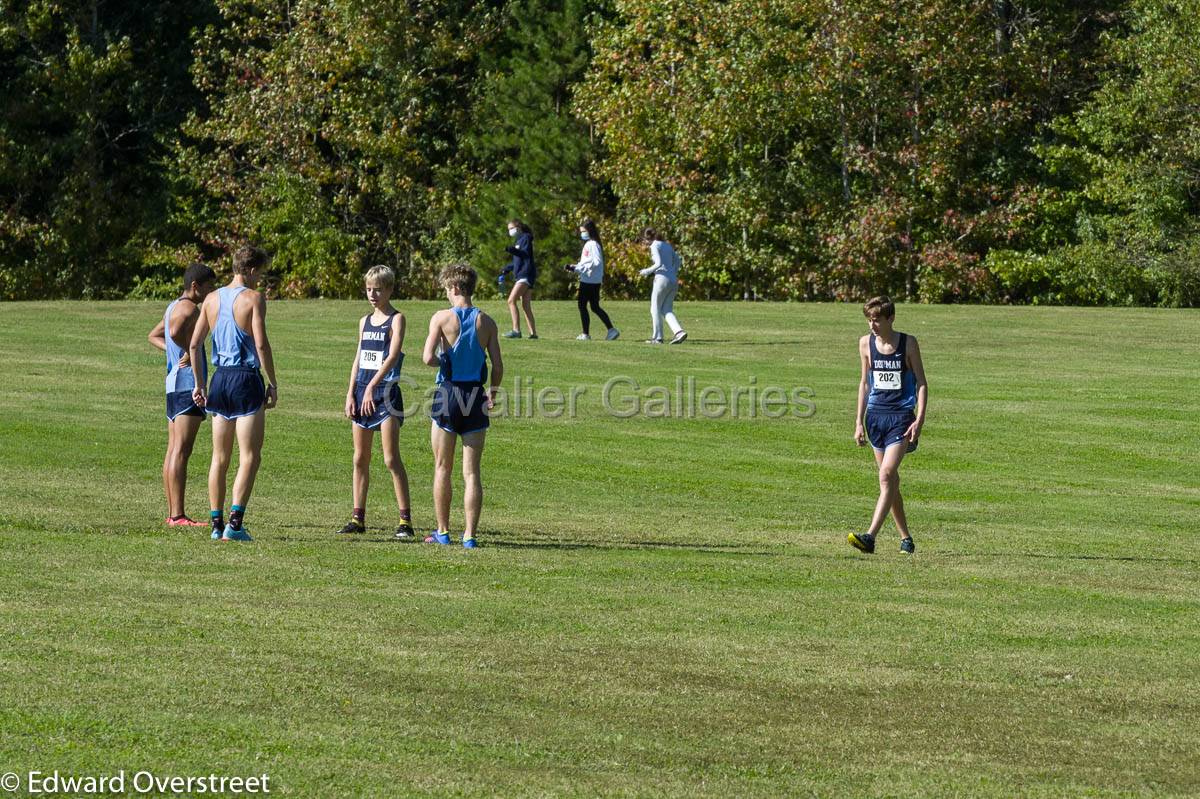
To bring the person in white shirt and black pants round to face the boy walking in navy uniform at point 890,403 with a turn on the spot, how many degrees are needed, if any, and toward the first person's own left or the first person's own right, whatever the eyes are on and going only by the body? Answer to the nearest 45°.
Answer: approximately 90° to the first person's own left

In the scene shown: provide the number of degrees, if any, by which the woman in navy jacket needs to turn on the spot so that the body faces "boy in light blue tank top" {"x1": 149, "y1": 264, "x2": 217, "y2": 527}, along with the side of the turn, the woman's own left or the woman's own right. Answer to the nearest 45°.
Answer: approximately 90° to the woman's own left

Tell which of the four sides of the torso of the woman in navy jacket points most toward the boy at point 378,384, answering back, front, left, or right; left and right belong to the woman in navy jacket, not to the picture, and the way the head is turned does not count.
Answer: left

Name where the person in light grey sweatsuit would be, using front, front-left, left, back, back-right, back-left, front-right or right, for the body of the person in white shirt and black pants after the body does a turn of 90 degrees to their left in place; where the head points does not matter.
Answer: left

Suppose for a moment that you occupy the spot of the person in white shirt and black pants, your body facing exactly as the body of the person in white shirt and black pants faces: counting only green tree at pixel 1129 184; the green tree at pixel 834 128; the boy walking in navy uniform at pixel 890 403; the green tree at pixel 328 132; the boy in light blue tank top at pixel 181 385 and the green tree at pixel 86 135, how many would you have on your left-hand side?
2

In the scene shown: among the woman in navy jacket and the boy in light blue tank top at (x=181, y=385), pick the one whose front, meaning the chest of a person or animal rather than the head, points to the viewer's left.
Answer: the woman in navy jacket

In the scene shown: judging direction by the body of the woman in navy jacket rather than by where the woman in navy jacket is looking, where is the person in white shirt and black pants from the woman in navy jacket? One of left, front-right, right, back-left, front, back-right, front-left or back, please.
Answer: back

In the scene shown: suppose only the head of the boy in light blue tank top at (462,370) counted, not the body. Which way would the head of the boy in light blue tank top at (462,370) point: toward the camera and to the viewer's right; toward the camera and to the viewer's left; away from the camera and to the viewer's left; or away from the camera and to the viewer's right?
away from the camera and to the viewer's left

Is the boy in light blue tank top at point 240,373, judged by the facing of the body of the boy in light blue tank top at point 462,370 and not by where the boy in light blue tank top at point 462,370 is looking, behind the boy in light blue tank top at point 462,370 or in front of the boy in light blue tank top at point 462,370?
in front

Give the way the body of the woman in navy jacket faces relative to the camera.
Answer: to the viewer's left

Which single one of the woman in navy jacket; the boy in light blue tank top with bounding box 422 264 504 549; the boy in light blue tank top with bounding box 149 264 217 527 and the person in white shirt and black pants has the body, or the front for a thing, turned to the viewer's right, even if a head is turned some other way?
the boy in light blue tank top with bounding box 149 264 217 527

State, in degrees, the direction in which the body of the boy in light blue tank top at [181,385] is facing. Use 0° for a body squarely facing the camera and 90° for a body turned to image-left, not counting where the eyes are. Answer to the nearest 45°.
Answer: approximately 270°

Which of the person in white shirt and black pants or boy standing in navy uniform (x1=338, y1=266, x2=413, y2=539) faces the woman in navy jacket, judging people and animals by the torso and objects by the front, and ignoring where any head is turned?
the person in white shirt and black pants

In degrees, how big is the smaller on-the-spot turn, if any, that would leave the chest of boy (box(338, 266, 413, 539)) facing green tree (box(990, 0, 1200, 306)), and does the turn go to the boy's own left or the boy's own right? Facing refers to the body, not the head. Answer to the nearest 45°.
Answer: approximately 180°

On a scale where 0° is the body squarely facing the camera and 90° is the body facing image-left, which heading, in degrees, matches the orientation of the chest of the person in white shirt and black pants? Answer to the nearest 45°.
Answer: approximately 90°

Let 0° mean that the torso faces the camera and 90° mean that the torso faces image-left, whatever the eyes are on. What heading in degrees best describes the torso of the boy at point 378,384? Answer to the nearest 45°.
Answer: approximately 45°

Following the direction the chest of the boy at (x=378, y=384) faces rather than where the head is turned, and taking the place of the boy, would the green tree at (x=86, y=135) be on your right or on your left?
on your right
